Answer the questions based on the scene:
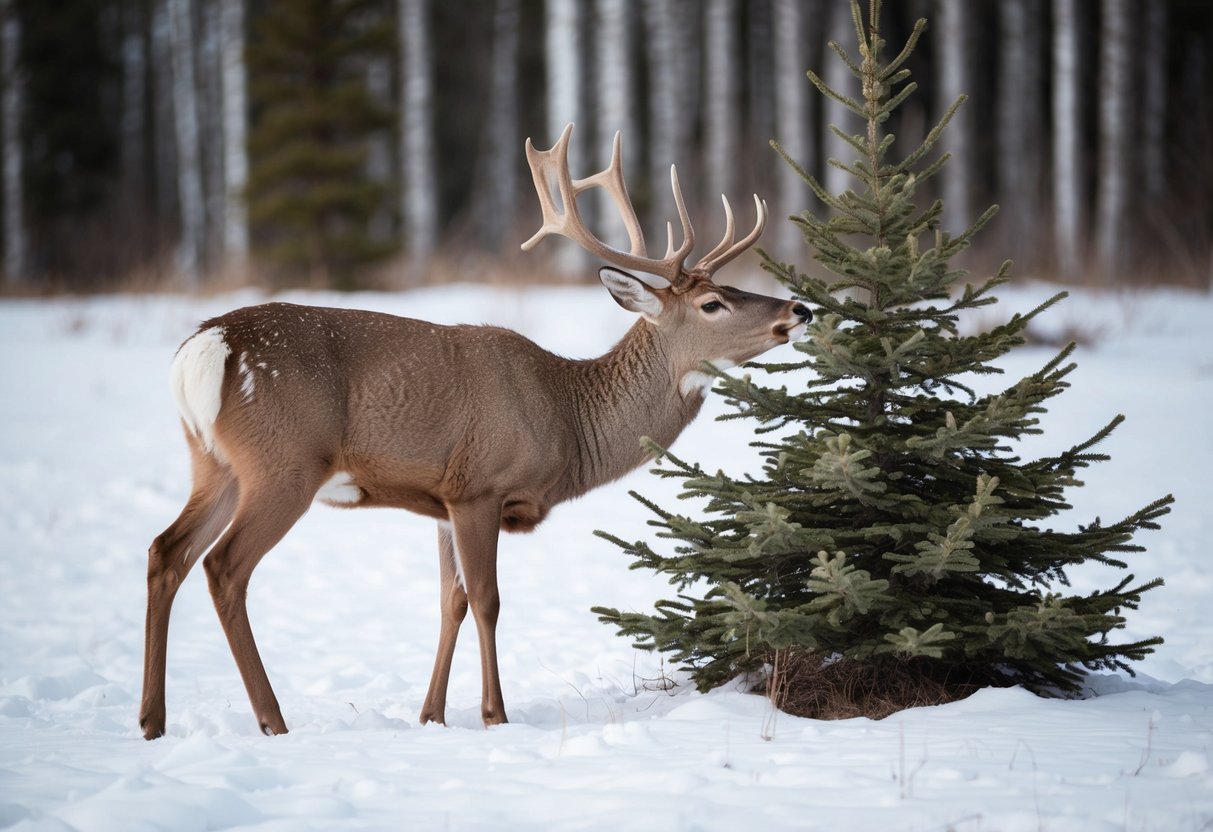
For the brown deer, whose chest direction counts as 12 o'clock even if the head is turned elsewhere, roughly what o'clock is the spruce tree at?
The spruce tree is roughly at 1 o'clock from the brown deer.

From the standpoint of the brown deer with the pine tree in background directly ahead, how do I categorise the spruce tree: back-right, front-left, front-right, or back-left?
back-right

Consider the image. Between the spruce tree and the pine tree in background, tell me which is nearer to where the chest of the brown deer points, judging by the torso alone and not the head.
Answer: the spruce tree

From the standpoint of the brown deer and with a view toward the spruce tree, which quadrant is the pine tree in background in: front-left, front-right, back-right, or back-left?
back-left

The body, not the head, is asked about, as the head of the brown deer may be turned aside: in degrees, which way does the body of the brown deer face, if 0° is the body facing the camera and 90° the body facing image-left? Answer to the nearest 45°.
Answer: approximately 270°

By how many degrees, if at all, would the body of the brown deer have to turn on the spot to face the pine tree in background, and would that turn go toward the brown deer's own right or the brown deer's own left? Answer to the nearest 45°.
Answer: approximately 90° to the brown deer's own left
